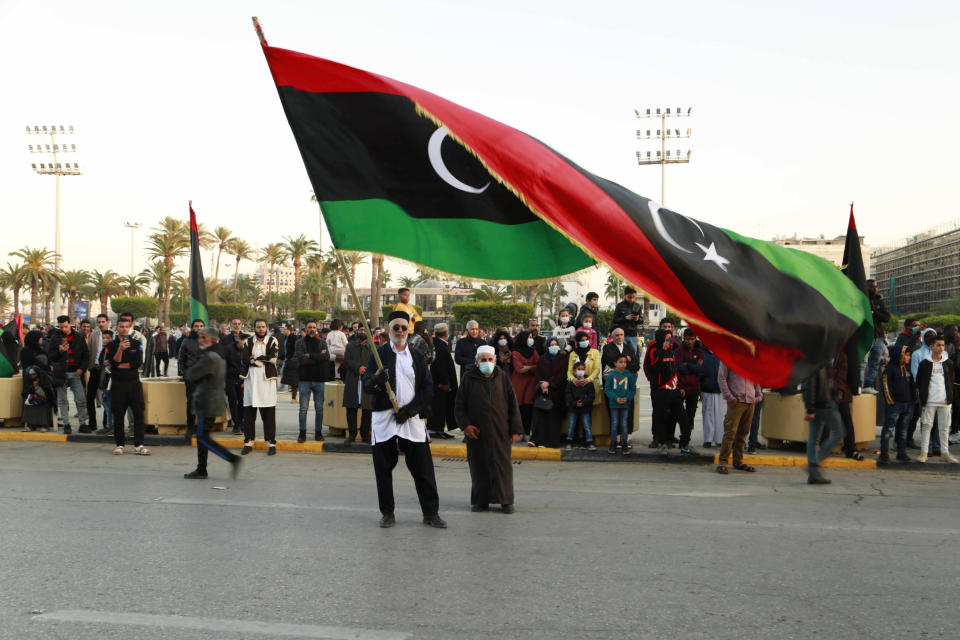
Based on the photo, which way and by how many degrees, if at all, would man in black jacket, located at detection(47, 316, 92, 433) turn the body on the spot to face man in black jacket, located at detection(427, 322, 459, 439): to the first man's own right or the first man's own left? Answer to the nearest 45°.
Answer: approximately 45° to the first man's own left

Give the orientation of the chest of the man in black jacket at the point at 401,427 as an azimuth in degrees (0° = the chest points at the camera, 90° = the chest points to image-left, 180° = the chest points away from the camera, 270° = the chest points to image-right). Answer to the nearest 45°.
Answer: approximately 0°

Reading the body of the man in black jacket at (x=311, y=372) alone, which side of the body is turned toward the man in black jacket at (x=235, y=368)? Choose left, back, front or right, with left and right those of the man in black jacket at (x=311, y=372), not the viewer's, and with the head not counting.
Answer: right

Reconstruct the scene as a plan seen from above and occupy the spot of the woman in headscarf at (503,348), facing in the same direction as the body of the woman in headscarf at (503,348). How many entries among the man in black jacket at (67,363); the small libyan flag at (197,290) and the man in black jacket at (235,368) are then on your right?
3

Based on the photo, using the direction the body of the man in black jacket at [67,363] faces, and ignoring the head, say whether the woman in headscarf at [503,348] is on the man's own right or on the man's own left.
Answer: on the man's own left

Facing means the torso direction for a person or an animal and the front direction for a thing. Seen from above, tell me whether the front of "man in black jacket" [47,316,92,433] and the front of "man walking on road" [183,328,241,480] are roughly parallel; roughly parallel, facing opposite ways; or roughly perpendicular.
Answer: roughly perpendicular
